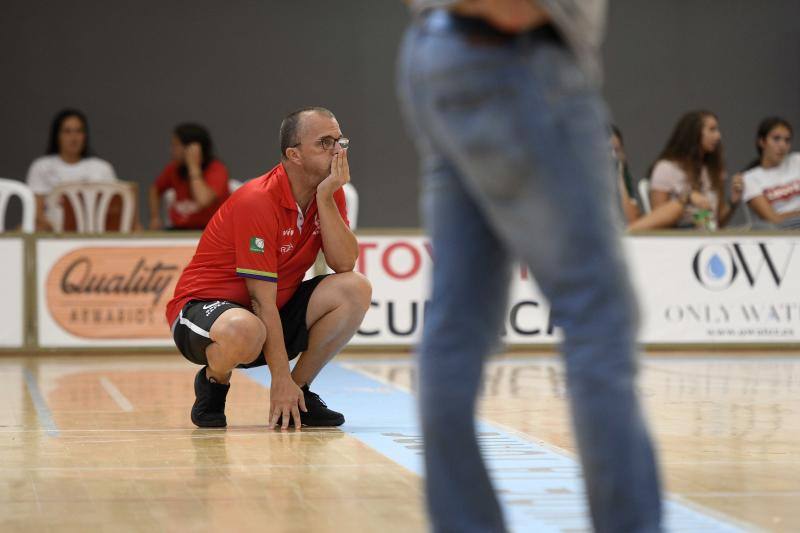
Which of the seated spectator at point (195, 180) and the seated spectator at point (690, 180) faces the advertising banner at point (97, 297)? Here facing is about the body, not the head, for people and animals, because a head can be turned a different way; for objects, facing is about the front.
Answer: the seated spectator at point (195, 180)

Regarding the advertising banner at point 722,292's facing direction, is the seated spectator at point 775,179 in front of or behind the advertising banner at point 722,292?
behind

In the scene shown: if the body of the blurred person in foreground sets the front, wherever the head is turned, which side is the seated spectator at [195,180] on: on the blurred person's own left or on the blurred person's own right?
on the blurred person's own left

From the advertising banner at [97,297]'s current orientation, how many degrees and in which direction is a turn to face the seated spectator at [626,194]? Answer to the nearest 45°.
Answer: approximately 90° to its left

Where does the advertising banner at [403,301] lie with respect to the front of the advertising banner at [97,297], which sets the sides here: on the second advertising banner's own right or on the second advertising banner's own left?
on the second advertising banner's own left
